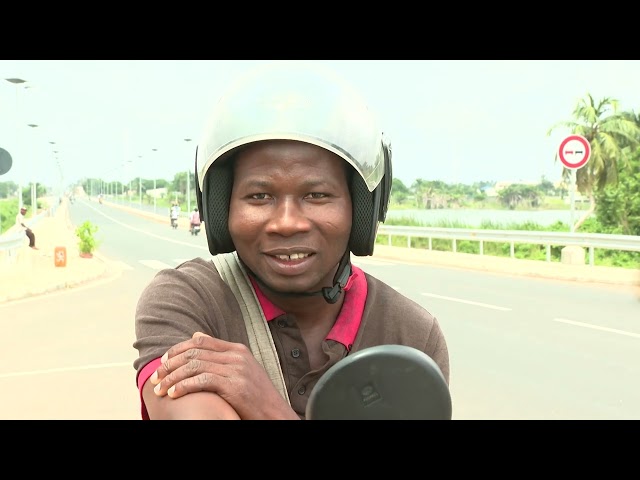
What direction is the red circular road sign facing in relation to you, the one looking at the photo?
facing the viewer

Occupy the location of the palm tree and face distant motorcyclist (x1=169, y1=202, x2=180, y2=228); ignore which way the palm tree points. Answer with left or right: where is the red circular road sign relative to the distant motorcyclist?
left

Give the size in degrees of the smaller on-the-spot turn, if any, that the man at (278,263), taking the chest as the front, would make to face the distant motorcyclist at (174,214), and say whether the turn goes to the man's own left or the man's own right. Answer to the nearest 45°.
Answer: approximately 180°

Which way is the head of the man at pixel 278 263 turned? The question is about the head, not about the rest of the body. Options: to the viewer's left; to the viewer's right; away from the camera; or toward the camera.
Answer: toward the camera

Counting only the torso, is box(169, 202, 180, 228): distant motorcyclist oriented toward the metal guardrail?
no

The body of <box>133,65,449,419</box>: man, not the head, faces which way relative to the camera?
toward the camera

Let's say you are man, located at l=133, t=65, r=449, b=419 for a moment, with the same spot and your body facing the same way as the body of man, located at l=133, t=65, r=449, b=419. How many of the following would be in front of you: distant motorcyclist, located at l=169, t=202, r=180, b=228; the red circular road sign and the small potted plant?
0

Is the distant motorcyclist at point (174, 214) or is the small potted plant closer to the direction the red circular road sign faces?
the small potted plant

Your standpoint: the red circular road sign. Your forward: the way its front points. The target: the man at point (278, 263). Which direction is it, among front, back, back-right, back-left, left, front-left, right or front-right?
front
